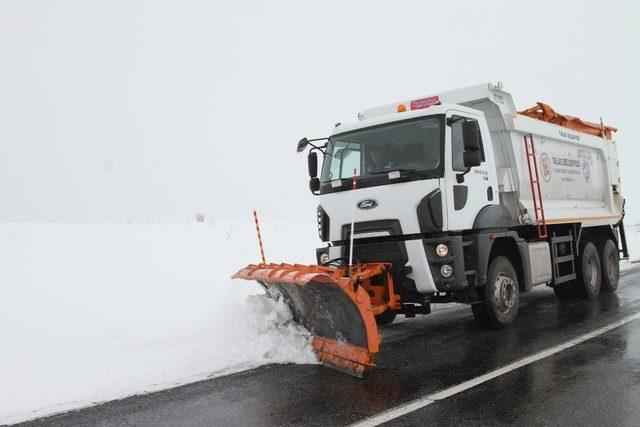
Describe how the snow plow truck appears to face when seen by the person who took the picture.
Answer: facing the viewer and to the left of the viewer
